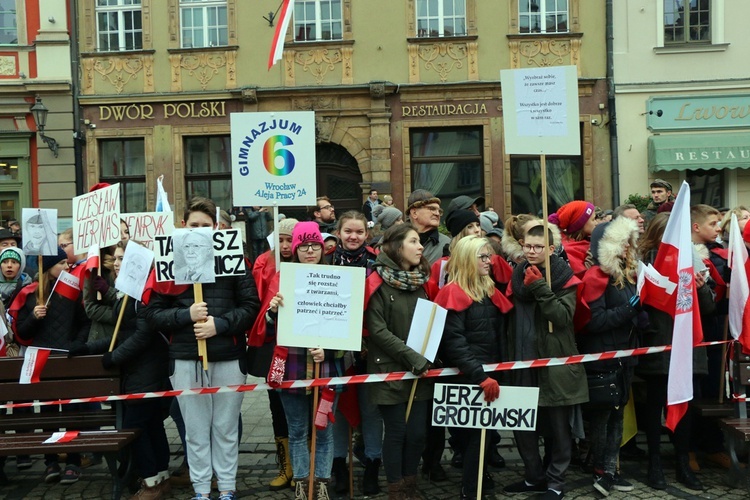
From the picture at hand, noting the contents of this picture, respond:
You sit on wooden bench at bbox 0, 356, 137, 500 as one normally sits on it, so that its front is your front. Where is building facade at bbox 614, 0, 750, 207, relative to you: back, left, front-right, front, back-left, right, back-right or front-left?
back-left

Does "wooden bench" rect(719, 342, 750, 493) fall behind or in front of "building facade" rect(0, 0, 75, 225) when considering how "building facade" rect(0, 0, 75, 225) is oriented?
in front

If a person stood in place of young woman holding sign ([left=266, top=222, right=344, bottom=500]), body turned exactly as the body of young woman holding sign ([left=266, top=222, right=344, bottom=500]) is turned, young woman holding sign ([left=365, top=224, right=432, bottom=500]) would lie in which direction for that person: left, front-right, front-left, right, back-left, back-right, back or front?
left

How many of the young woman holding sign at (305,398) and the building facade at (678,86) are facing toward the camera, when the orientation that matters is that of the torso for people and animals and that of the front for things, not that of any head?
2

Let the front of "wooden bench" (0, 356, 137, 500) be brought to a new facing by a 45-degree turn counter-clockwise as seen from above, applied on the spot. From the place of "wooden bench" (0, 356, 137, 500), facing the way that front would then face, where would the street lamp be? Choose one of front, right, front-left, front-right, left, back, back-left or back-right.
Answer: back-left

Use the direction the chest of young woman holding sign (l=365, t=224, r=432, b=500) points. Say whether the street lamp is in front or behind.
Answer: behind

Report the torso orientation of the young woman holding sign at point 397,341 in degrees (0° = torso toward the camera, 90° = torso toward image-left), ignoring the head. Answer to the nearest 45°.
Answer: approximately 315°

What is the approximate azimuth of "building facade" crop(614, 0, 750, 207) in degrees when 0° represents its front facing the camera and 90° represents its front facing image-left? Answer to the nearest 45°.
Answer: approximately 0°

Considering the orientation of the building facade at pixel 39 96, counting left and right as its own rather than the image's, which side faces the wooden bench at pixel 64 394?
front

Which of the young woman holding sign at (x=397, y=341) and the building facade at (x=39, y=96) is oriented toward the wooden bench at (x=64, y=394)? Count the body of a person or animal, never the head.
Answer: the building facade
